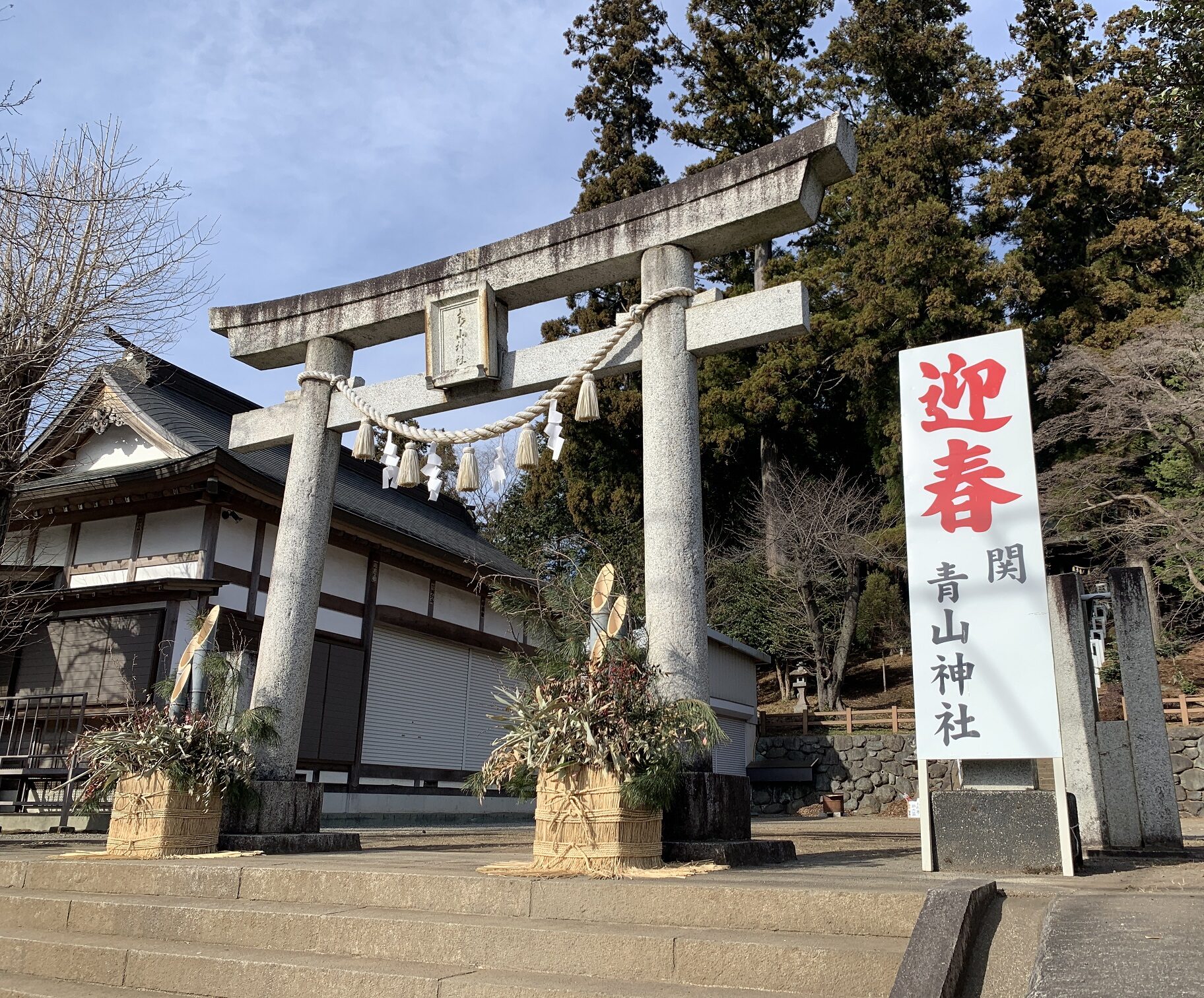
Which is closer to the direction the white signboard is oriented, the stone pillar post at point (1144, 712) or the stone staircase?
the stone staircase

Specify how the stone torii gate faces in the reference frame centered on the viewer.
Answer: facing the viewer and to the left of the viewer

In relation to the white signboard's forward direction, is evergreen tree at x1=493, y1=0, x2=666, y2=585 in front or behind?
behind

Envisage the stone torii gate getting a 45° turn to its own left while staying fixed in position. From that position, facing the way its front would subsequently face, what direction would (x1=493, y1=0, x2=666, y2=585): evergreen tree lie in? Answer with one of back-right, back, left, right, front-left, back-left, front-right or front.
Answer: back

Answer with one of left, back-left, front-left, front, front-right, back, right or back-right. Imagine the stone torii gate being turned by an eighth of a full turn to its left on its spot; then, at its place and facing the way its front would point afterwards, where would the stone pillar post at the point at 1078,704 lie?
left

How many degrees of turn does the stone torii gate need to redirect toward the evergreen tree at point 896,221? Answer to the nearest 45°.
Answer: approximately 180°

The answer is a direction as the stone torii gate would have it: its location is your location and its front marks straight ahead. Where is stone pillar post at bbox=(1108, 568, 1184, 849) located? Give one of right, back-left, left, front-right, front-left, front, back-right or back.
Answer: back-left

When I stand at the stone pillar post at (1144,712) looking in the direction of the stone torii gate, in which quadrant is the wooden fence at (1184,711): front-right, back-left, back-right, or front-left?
back-right

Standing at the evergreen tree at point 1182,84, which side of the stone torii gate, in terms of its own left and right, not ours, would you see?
back

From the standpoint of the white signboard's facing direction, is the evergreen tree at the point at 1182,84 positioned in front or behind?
behind

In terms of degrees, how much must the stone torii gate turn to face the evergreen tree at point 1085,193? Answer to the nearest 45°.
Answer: approximately 180°

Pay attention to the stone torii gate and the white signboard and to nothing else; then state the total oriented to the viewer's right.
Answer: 0

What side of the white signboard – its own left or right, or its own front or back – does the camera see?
front
